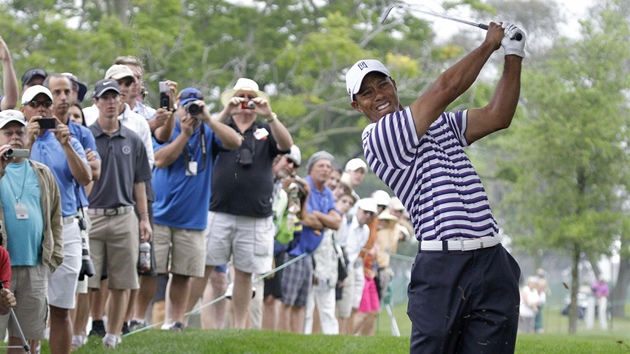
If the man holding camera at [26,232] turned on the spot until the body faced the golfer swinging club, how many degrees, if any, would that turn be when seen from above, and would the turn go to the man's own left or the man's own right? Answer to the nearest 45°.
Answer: approximately 45° to the man's own left

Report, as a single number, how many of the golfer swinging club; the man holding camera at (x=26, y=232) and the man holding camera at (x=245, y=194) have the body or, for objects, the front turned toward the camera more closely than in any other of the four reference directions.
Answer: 3

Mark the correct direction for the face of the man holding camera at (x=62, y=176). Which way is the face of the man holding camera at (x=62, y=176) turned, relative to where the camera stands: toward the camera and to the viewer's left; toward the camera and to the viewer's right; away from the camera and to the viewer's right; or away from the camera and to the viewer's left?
toward the camera and to the viewer's right

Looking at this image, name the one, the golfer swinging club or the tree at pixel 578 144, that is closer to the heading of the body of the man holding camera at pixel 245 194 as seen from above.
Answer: the golfer swinging club

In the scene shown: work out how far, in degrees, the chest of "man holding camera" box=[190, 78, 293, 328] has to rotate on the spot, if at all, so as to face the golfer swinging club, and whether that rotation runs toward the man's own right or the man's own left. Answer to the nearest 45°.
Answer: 0° — they already face them

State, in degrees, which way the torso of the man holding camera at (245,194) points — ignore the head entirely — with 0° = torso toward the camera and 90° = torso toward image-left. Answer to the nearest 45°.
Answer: approximately 0°
